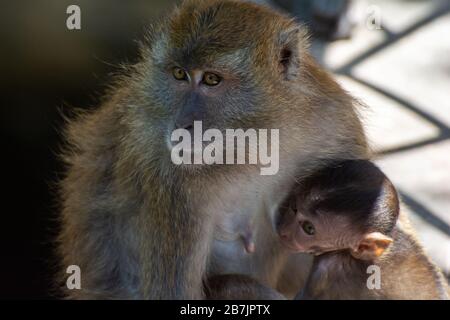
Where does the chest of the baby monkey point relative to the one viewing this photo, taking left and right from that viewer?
facing to the left of the viewer
